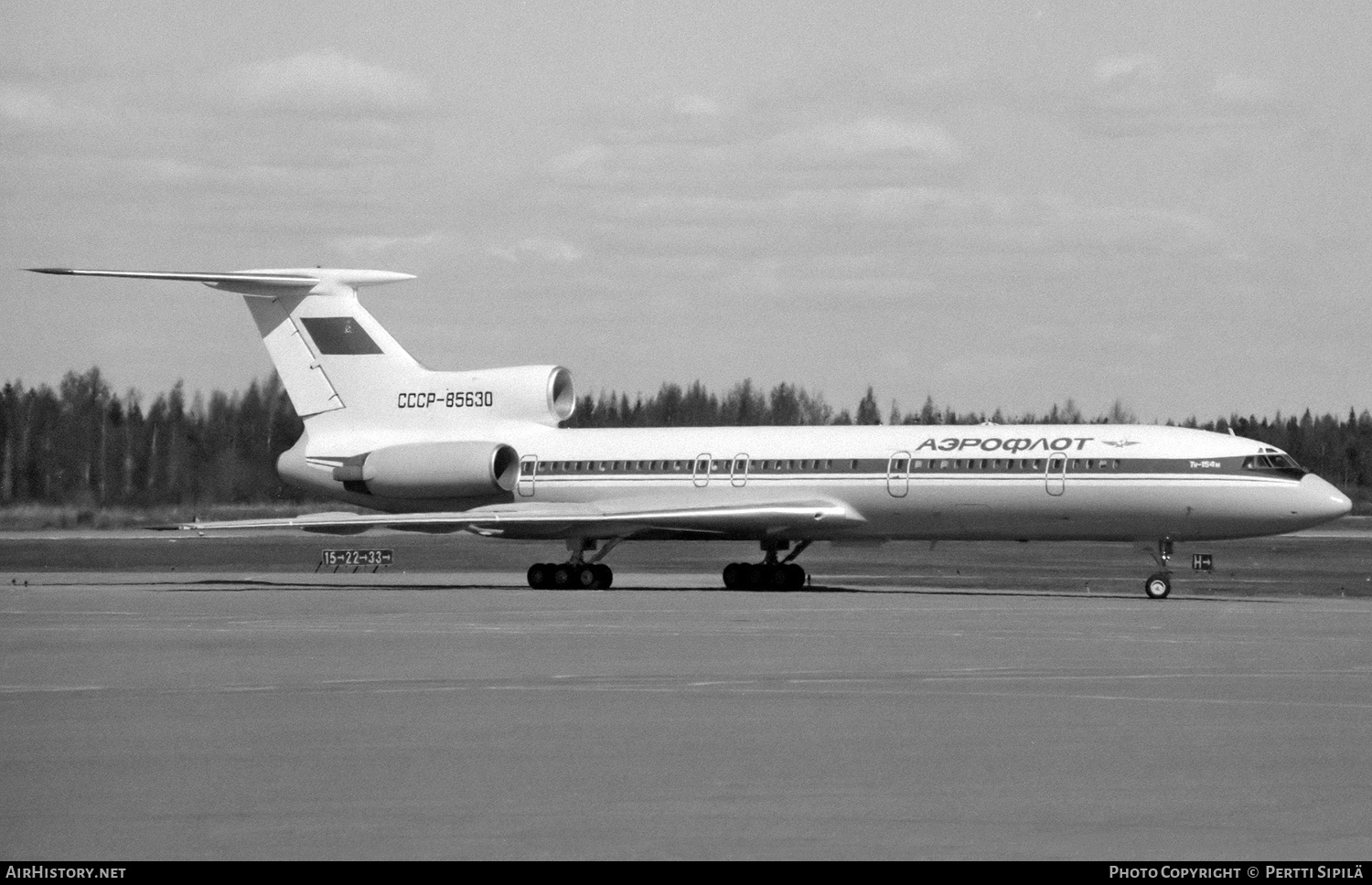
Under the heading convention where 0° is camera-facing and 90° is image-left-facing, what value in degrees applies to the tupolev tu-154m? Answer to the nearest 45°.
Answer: approximately 315°
